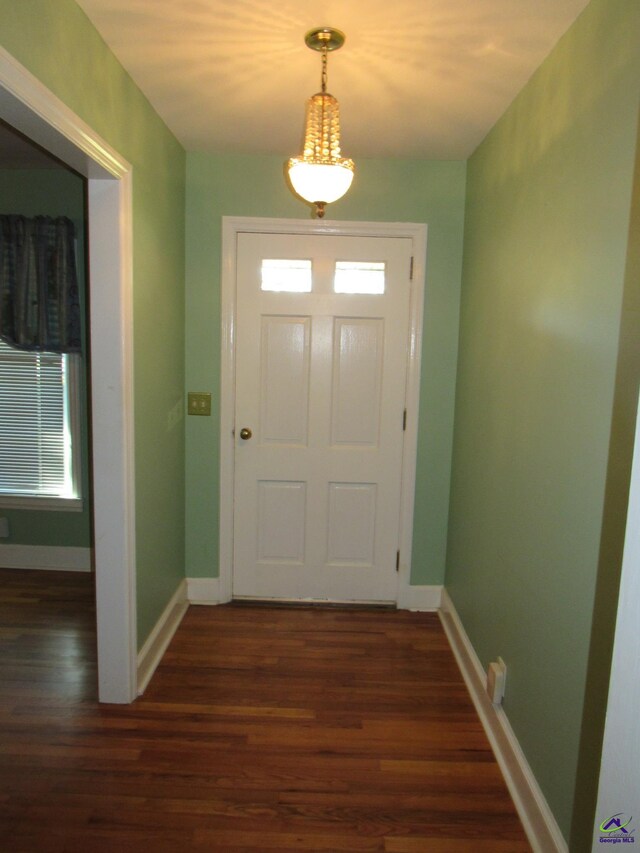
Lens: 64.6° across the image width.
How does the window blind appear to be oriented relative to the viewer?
toward the camera

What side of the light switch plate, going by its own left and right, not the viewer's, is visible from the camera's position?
front

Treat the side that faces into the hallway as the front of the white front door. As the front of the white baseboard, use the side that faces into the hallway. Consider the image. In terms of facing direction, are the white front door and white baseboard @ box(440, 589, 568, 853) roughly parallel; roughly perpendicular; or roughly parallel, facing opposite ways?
roughly perpendicular

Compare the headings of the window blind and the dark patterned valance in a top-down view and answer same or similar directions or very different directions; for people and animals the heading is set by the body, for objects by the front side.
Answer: same or similar directions

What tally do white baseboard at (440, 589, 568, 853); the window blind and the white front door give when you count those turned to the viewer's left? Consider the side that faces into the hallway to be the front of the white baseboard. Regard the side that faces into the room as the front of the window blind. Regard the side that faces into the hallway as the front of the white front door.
1

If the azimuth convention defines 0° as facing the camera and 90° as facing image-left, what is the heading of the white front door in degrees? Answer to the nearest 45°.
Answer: approximately 0°

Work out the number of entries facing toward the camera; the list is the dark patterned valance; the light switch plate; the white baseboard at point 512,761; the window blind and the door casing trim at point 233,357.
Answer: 4

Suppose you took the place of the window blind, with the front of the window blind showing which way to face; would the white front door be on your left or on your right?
on your left

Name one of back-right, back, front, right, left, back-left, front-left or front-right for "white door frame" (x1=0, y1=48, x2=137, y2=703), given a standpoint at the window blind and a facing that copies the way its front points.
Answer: front

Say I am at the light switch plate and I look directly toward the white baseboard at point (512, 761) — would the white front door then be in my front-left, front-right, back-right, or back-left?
front-left

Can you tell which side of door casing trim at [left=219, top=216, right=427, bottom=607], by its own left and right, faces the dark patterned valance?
right

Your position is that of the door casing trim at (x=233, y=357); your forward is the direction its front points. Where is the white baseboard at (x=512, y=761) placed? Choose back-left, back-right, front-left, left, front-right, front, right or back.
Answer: front-left

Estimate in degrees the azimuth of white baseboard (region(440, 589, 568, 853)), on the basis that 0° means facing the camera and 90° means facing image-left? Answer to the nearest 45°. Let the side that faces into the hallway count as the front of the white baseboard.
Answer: approximately 90°

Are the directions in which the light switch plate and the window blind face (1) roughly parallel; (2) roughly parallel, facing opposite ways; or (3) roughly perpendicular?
roughly parallel

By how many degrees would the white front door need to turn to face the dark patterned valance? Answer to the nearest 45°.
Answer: approximately 90° to its right

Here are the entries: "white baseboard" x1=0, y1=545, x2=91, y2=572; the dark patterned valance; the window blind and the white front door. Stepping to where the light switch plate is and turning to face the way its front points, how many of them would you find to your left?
1
